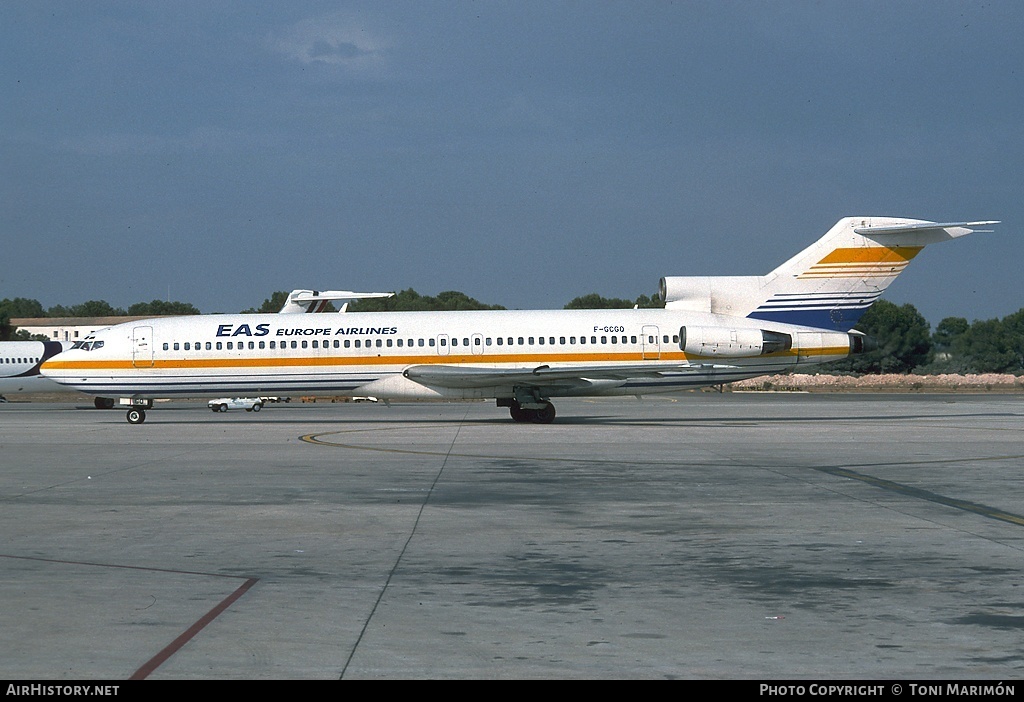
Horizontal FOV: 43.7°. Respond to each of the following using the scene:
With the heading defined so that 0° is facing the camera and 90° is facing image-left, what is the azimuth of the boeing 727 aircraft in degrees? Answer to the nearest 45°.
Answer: approximately 90°

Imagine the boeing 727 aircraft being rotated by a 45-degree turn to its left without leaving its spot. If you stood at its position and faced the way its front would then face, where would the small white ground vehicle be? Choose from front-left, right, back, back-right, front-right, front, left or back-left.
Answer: right
